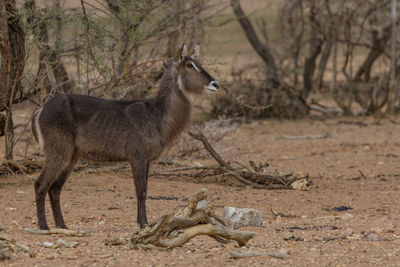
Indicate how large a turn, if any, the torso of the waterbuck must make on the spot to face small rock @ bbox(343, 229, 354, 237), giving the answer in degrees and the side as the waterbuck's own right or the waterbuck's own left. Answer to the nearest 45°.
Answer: approximately 45° to the waterbuck's own right

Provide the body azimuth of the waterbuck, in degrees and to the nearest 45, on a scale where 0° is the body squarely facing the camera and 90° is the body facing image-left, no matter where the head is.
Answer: approximately 270°

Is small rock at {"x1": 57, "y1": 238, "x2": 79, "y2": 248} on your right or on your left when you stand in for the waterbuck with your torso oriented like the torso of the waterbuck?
on your right

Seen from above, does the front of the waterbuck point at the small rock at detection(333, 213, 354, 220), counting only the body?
yes

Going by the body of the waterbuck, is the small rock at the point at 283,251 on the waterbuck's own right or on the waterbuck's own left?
on the waterbuck's own right

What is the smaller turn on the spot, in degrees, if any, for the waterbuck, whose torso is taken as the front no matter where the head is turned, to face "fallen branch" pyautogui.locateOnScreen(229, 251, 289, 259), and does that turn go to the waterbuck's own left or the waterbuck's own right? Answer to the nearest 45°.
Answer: approximately 45° to the waterbuck's own right

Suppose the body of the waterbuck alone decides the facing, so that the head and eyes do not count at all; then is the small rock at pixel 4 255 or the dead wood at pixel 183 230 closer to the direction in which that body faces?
the dead wood
